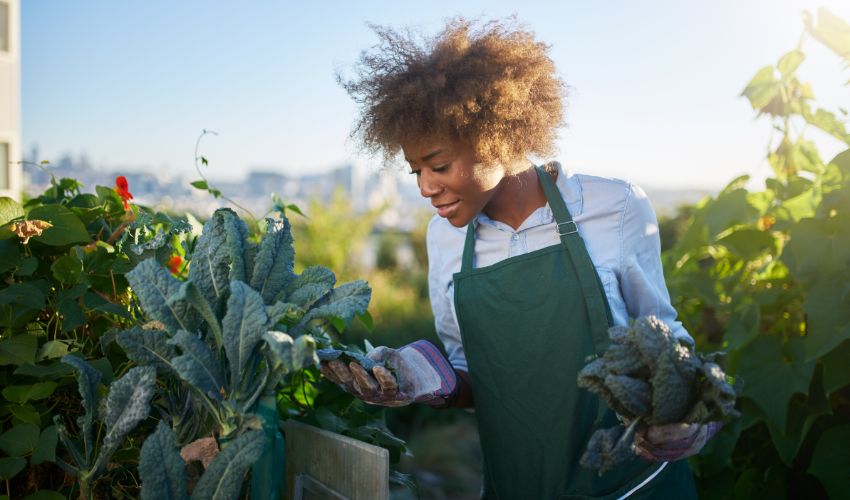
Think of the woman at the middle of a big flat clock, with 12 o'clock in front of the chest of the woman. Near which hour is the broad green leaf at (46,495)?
The broad green leaf is roughly at 12 o'clock from the woman.

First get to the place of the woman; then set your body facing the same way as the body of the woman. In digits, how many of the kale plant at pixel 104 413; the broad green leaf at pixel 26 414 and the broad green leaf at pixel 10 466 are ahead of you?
3

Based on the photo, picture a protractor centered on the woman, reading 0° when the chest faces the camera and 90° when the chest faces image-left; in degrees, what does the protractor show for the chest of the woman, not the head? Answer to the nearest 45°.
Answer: approximately 45°

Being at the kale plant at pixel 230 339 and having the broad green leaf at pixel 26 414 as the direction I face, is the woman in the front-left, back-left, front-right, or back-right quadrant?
back-right

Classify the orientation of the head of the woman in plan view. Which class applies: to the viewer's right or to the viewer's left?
to the viewer's left

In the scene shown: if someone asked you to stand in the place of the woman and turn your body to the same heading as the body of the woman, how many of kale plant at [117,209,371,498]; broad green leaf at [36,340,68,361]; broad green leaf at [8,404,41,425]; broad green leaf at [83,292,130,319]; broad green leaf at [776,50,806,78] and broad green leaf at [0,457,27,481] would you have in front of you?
5

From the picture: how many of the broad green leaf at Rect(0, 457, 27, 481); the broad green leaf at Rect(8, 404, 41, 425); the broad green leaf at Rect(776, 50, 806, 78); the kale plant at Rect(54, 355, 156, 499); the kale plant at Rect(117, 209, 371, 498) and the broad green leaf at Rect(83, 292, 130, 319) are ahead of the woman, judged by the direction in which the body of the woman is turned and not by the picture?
5

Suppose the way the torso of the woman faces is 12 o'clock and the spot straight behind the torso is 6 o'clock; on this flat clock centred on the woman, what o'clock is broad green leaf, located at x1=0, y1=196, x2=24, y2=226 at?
The broad green leaf is roughly at 1 o'clock from the woman.

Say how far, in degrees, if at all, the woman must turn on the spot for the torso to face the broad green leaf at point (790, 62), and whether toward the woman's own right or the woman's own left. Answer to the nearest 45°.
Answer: approximately 180°
